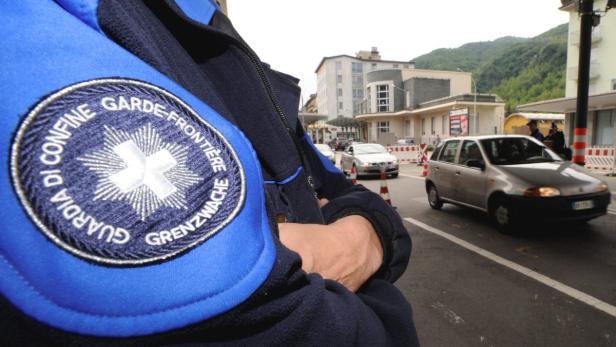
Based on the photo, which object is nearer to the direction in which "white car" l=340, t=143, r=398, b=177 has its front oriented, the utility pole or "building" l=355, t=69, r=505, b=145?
the utility pole

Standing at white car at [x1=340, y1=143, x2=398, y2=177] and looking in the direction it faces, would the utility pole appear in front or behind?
in front

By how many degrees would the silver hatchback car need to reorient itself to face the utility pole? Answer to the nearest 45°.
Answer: approximately 135° to its left

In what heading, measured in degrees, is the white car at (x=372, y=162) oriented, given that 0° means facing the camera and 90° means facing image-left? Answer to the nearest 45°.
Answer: approximately 315°

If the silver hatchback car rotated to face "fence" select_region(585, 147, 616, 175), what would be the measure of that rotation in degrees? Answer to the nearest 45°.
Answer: approximately 135° to its left

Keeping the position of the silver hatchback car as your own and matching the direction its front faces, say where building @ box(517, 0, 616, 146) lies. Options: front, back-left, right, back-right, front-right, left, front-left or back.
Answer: back-left

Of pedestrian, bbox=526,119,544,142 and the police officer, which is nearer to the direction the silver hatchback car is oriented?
the police officer

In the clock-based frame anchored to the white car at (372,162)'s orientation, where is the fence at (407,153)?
The fence is roughly at 8 o'clock from the white car.

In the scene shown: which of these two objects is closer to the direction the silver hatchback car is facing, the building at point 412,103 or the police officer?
the police officer

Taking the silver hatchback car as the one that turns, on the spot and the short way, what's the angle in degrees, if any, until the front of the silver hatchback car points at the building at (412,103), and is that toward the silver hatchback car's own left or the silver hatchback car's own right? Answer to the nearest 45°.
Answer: approximately 135° to the silver hatchback car's own left
